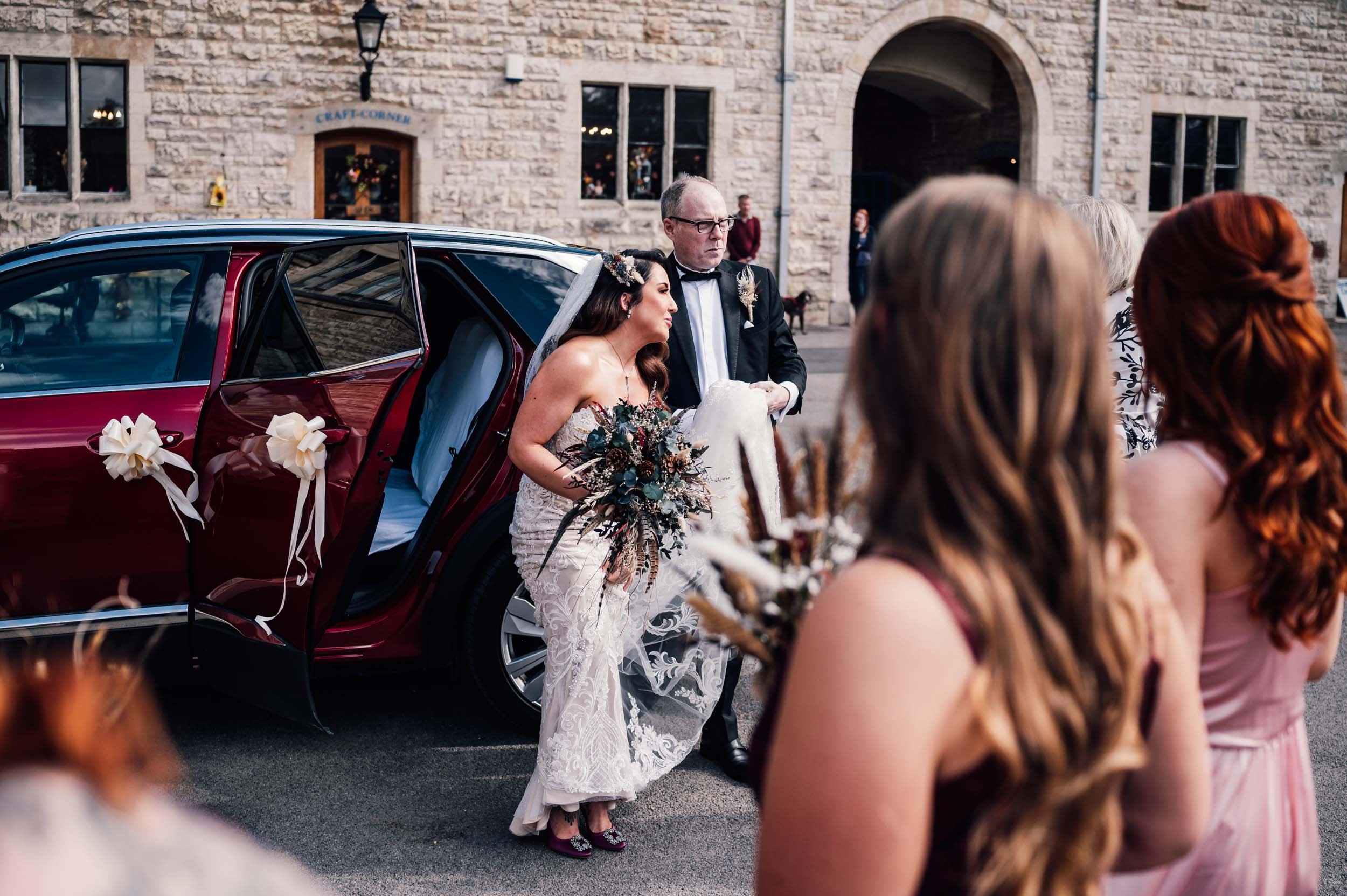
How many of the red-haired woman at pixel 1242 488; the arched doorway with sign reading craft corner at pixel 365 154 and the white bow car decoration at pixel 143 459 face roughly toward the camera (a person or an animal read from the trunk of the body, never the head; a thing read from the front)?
2

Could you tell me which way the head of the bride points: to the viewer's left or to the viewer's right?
to the viewer's right

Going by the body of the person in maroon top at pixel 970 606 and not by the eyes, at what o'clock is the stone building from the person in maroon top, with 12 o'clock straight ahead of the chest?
The stone building is roughly at 1 o'clock from the person in maroon top.

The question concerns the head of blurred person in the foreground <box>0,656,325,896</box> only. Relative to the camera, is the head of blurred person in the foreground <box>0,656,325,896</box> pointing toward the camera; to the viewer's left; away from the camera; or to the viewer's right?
away from the camera

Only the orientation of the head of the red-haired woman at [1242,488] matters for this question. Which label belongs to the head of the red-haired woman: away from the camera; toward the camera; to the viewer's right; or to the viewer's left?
away from the camera

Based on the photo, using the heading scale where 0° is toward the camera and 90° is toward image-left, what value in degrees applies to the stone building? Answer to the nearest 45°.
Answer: approximately 0°

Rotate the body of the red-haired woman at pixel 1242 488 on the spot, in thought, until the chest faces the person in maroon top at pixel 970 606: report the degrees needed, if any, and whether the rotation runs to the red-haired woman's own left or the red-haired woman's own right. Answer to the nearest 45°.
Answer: approximately 135° to the red-haired woman's own left

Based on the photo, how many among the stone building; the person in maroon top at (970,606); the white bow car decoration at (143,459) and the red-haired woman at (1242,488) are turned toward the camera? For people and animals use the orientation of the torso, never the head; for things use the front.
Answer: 2
